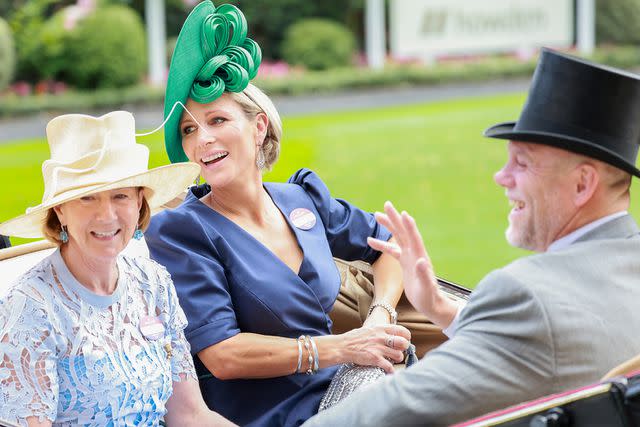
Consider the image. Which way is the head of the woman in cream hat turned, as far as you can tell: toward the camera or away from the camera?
toward the camera

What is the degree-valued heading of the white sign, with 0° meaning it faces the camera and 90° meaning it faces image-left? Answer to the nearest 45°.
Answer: approximately 0°

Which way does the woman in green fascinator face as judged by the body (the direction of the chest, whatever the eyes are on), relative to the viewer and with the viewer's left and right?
facing the viewer and to the right of the viewer

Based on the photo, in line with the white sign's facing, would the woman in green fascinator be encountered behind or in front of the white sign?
in front

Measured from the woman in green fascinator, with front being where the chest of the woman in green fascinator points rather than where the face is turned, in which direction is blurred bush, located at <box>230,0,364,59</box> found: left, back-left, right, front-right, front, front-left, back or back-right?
back-left

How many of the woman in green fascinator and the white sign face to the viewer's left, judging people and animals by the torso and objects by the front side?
0

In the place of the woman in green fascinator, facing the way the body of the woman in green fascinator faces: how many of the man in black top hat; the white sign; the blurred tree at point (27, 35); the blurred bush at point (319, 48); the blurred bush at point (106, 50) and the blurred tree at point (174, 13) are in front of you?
1

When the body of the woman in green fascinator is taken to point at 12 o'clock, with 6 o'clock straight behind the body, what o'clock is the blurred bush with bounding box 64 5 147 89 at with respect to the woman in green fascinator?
The blurred bush is roughly at 7 o'clock from the woman in green fascinator.

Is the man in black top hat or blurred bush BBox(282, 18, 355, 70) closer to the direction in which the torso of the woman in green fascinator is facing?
the man in black top hat

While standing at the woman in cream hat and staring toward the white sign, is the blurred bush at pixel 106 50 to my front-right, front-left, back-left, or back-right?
front-left

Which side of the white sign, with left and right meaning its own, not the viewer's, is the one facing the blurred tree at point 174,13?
right

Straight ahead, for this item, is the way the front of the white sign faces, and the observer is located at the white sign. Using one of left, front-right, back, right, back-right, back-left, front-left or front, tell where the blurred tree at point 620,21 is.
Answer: back-left

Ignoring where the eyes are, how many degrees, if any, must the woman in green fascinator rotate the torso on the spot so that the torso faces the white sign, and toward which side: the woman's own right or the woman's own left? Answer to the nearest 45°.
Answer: approximately 135° to the woman's own left
